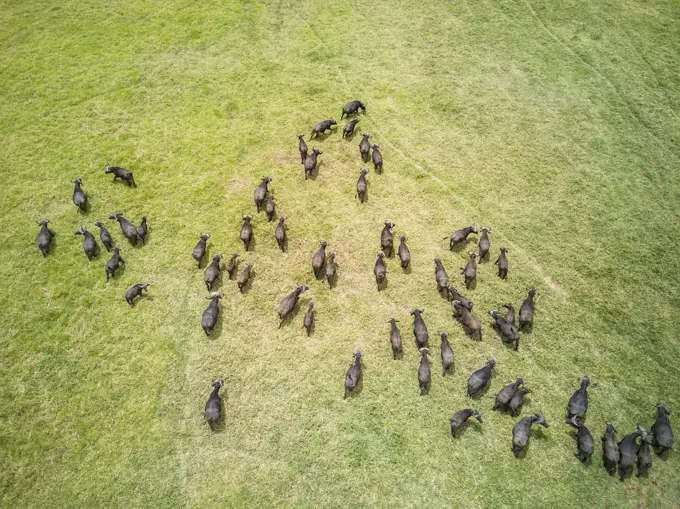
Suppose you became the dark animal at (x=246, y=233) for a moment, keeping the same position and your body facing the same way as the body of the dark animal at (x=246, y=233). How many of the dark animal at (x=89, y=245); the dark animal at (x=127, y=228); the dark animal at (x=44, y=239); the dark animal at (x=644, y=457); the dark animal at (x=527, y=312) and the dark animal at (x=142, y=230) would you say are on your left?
4

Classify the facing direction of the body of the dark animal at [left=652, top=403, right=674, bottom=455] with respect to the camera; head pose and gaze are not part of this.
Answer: away from the camera

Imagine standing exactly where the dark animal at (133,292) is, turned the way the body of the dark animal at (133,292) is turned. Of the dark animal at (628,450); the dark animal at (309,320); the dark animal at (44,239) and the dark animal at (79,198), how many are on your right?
2

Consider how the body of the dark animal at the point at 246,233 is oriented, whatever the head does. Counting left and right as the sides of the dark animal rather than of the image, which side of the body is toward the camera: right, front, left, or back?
back

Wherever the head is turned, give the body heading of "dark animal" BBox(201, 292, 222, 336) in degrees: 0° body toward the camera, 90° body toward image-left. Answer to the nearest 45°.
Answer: approximately 180°

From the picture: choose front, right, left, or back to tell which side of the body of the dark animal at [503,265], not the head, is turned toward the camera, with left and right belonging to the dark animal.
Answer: back

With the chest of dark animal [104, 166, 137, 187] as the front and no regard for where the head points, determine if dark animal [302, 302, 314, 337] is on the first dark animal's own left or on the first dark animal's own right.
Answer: on the first dark animal's own left

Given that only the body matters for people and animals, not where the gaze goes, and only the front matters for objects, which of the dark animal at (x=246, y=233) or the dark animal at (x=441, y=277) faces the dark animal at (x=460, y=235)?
the dark animal at (x=441, y=277)

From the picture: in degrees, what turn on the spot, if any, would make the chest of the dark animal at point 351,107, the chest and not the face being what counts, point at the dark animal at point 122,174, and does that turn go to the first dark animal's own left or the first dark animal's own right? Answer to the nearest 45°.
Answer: approximately 135° to the first dark animal's own right
